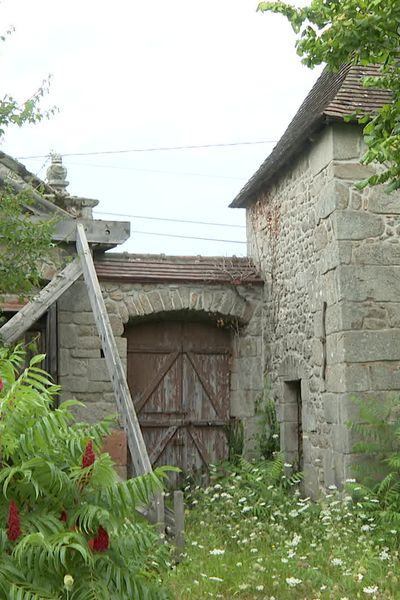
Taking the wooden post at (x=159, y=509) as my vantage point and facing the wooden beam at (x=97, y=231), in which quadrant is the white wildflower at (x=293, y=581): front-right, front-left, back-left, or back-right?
back-right

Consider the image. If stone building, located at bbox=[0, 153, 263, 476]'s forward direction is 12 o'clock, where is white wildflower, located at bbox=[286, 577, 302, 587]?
The white wildflower is roughly at 12 o'clock from the stone building.

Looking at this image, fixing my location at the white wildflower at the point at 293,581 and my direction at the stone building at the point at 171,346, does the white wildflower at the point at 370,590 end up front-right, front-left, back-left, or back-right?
back-right

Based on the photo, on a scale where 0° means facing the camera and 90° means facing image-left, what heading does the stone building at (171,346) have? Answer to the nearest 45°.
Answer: approximately 0°

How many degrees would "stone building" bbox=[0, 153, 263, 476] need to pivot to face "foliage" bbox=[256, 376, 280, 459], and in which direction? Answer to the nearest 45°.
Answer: approximately 90° to its left

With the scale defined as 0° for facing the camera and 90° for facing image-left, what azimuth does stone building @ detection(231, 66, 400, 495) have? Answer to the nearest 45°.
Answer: approximately 45°
